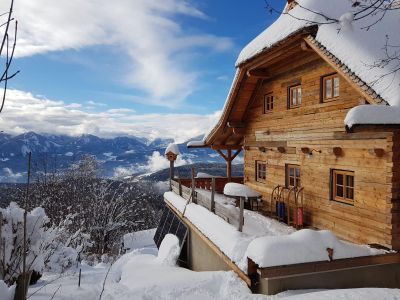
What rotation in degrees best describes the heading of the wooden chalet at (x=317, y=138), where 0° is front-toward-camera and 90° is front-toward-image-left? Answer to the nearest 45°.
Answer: approximately 45°

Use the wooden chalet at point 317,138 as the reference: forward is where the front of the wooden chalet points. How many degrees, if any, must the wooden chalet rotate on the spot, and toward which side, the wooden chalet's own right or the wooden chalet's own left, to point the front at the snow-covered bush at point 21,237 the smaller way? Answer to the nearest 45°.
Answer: approximately 45° to the wooden chalet's own right
